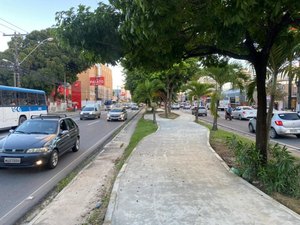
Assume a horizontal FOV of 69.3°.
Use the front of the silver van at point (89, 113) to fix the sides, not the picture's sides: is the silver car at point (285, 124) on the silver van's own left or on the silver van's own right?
on the silver van's own left

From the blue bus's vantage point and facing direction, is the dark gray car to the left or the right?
on its left

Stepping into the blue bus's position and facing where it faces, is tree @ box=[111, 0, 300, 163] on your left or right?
on your left

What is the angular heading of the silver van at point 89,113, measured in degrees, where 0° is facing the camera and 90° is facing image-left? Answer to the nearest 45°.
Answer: approximately 45°

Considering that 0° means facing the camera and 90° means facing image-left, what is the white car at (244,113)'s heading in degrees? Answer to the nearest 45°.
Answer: approximately 135°

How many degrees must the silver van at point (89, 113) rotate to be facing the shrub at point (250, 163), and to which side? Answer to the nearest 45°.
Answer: approximately 45° to its left

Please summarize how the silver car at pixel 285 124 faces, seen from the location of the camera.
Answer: facing away from the viewer and to the left of the viewer

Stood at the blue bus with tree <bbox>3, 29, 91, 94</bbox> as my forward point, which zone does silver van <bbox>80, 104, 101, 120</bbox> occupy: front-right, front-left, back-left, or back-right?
front-right

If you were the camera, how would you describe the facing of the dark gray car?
facing the viewer and to the left of the viewer

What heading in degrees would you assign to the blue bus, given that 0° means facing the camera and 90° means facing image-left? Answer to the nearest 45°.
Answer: approximately 45°

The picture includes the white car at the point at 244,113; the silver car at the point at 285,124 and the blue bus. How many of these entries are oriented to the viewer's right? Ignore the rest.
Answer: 0
